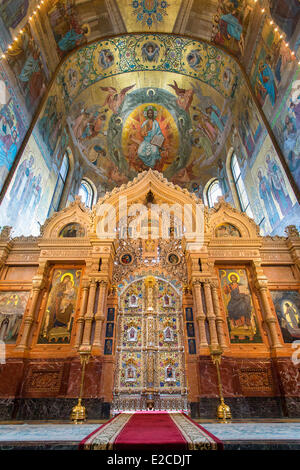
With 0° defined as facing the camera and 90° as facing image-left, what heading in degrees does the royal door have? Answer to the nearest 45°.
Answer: approximately 0°

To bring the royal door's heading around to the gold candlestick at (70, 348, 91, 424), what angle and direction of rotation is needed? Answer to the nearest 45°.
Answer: approximately 45° to its right

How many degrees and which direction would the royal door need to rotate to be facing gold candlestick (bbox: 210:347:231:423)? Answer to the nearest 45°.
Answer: approximately 45° to its left

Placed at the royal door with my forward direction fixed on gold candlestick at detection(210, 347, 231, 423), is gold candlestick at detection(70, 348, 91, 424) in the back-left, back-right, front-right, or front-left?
back-right
